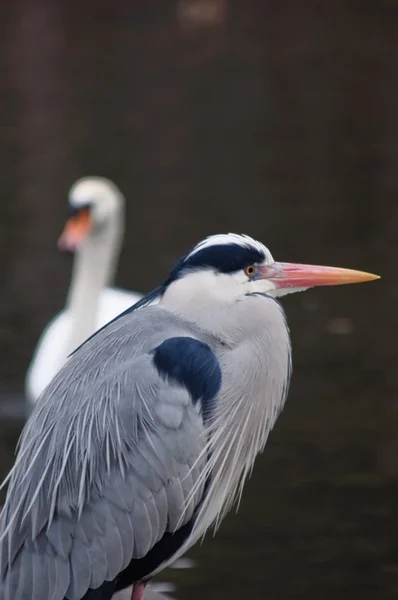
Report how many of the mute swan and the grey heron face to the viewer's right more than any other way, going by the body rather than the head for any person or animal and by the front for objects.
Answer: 1

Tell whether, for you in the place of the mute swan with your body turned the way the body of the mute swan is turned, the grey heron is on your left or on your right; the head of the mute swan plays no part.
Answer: on your left

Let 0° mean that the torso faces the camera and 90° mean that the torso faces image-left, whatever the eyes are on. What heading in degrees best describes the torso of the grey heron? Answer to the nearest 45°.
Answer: approximately 270°

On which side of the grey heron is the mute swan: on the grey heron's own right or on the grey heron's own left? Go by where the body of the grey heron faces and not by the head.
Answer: on the grey heron's own left

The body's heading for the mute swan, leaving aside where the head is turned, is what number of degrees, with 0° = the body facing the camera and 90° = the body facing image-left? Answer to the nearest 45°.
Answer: approximately 45°

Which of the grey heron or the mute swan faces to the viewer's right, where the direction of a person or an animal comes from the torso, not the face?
the grey heron
